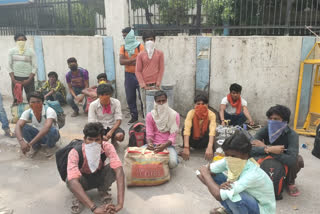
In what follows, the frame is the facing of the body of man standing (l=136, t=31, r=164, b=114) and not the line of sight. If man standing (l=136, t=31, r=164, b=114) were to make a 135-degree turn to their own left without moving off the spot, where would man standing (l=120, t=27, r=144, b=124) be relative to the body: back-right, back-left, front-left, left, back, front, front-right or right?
left

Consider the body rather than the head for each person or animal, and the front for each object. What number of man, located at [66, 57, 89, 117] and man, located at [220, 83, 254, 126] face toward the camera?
2

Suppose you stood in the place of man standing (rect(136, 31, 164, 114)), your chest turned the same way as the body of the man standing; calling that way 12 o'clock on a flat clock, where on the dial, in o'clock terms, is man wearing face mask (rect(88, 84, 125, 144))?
The man wearing face mask is roughly at 1 o'clock from the man standing.

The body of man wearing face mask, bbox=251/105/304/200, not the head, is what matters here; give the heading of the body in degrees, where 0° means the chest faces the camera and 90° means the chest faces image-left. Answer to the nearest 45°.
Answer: approximately 45°

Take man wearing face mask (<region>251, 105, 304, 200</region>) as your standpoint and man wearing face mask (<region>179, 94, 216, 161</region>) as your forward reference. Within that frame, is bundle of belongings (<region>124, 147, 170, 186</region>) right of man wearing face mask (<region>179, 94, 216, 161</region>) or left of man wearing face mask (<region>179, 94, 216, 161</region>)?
left

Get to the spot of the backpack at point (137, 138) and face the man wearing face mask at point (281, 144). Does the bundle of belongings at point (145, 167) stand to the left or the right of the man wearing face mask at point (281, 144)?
right

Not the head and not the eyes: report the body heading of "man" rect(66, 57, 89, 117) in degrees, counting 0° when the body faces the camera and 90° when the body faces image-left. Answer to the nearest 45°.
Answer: approximately 0°

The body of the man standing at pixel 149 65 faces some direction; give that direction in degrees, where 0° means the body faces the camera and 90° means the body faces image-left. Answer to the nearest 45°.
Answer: approximately 0°

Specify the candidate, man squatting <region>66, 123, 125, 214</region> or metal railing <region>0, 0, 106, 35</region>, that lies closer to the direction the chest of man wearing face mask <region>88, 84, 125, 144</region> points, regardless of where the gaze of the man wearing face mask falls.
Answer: the man squatting

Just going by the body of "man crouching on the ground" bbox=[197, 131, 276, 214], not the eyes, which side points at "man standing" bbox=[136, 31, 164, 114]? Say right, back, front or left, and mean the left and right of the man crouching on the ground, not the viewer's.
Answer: right
